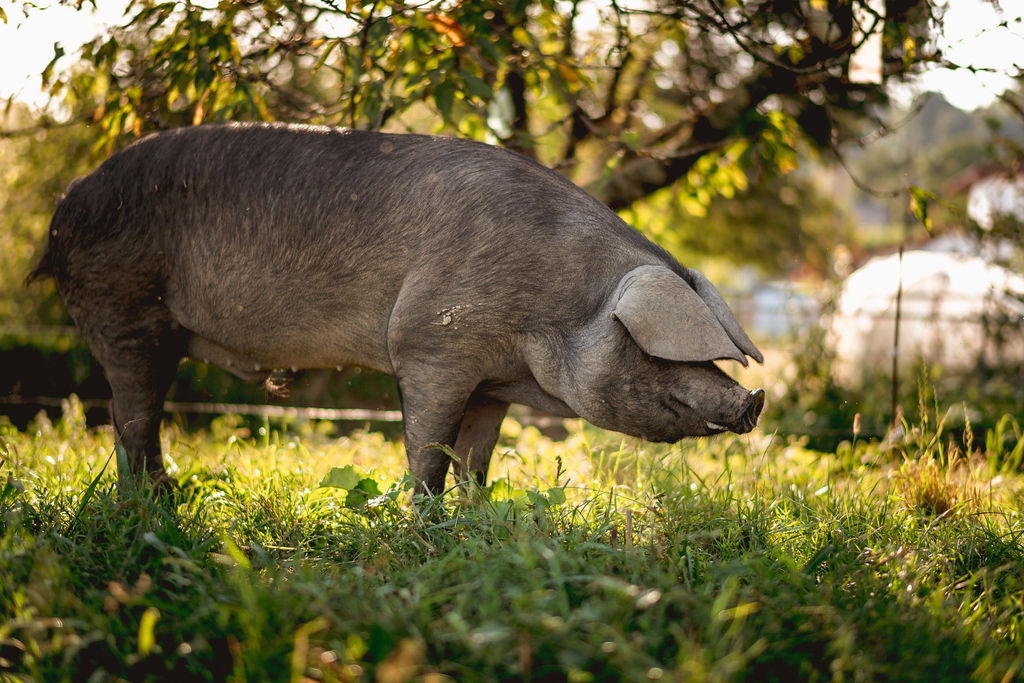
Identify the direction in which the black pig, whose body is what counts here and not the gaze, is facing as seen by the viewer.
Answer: to the viewer's right
